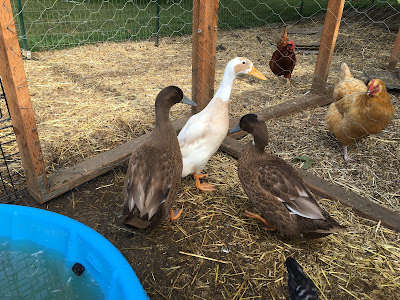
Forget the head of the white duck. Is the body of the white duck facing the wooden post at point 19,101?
no

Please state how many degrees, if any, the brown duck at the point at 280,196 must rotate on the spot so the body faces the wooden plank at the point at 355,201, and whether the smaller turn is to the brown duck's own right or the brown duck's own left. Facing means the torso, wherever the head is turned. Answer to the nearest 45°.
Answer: approximately 135° to the brown duck's own right

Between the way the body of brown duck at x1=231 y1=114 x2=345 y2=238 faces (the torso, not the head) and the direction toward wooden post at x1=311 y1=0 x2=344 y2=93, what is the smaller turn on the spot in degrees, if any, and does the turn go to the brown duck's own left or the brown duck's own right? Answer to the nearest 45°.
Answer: approximately 90° to the brown duck's own right

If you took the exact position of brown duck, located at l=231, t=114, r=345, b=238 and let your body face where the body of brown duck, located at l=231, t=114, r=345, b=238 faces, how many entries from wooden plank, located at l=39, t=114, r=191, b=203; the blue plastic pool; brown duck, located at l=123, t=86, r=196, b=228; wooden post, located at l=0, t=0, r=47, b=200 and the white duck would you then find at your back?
0

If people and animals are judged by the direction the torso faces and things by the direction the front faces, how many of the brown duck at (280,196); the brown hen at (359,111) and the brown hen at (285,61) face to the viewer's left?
1

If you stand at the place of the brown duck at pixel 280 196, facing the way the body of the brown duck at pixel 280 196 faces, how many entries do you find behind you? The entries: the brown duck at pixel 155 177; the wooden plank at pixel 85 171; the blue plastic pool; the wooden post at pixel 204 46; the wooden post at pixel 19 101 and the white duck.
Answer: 0

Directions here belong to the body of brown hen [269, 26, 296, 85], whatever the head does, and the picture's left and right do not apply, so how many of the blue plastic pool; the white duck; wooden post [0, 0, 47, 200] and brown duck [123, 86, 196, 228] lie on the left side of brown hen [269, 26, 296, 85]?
0

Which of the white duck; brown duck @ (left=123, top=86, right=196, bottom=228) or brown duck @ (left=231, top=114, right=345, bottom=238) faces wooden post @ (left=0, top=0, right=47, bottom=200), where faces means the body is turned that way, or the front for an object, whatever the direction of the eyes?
brown duck @ (left=231, top=114, right=345, bottom=238)

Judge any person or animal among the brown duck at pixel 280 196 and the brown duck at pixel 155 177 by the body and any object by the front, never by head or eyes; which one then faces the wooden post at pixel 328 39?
the brown duck at pixel 155 177

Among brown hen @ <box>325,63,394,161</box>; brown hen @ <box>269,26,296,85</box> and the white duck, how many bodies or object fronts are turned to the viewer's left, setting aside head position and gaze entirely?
0

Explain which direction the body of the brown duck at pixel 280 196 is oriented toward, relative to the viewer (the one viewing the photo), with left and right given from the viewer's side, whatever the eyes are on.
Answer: facing to the left of the viewer

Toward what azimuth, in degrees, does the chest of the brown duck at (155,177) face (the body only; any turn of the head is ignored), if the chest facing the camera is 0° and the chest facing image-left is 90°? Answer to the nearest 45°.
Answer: approximately 225°

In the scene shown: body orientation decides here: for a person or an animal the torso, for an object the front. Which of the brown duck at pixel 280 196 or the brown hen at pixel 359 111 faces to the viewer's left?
the brown duck

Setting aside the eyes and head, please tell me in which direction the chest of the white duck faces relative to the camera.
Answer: to the viewer's right
